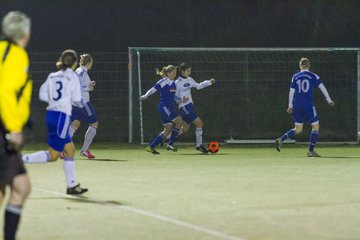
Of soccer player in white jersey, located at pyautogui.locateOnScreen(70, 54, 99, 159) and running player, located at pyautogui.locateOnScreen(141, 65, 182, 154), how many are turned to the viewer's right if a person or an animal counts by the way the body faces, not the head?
2

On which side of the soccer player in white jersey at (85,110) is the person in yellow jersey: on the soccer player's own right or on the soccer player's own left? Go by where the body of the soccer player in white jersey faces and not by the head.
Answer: on the soccer player's own right

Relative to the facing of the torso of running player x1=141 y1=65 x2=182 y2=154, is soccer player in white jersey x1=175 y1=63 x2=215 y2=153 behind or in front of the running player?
in front

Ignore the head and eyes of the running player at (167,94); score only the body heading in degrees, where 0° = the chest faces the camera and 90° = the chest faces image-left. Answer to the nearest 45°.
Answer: approximately 270°

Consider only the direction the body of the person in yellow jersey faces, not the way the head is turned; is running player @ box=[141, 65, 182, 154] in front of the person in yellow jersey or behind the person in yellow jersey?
in front

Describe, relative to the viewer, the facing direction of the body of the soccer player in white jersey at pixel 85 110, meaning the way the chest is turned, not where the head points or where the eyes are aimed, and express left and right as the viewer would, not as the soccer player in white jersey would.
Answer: facing to the right of the viewer

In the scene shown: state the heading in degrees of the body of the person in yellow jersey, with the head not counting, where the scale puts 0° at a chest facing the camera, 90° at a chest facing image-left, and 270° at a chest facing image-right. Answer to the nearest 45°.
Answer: approximately 225°

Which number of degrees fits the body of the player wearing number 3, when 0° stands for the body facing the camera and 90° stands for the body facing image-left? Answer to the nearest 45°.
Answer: approximately 225°
